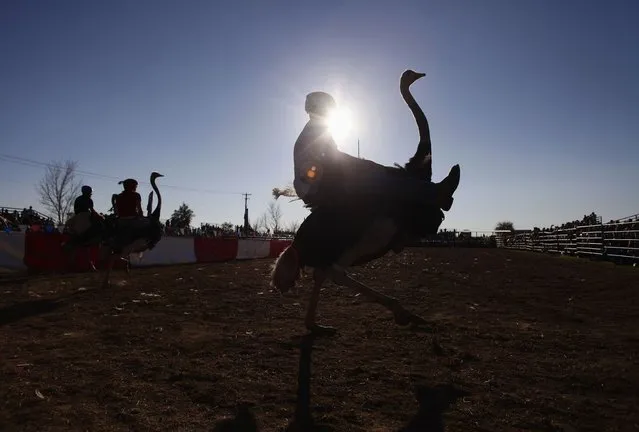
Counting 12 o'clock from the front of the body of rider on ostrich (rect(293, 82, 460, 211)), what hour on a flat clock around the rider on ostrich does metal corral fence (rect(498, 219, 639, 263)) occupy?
The metal corral fence is roughly at 10 o'clock from the rider on ostrich.

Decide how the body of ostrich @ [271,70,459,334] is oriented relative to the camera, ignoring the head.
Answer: to the viewer's right

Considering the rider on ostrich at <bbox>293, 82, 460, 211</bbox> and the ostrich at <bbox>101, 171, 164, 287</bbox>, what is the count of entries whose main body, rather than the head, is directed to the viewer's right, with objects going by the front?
2

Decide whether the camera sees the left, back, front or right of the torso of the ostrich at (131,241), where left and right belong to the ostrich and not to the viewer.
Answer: right

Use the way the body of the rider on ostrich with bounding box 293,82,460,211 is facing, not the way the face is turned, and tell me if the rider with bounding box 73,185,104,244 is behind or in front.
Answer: behind

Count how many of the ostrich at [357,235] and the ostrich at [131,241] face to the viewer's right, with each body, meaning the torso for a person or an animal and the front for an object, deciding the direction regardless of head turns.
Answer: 2

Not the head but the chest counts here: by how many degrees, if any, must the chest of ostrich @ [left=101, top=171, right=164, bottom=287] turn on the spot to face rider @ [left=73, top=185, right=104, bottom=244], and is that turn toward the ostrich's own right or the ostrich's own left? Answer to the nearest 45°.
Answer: approximately 135° to the ostrich's own left

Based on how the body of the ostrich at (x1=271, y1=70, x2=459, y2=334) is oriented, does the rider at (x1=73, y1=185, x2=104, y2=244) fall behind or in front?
behind

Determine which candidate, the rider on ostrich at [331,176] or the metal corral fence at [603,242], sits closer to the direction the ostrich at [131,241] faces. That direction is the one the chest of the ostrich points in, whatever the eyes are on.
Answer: the metal corral fence

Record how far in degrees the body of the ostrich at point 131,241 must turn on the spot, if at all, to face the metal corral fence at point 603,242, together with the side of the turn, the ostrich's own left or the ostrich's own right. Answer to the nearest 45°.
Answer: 0° — it already faces it

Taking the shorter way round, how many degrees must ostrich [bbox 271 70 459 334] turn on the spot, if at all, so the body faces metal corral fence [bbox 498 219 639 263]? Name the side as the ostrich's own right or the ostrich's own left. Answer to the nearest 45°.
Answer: approximately 45° to the ostrich's own left

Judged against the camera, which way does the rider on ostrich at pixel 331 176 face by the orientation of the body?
to the viewer's right
